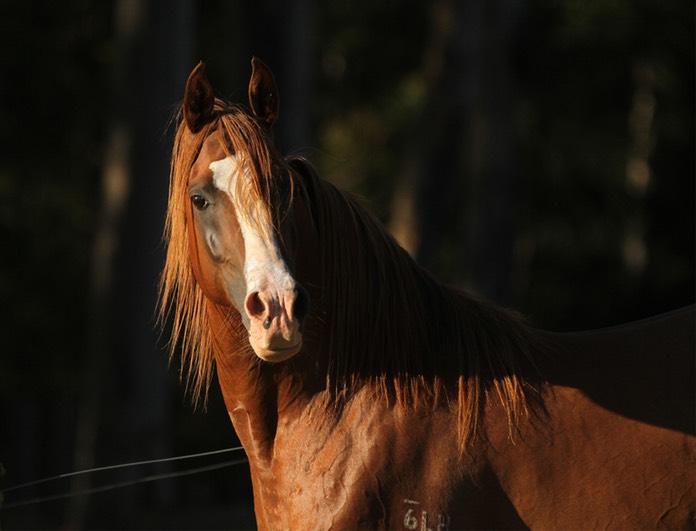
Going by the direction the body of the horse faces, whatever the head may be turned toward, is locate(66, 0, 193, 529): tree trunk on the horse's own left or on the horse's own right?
on the horse's own right

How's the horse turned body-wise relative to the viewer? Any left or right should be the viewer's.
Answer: facing the viewer and to the left of the viewer

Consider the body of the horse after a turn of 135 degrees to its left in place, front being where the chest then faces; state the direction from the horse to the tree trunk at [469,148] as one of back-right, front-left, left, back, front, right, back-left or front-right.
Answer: left
